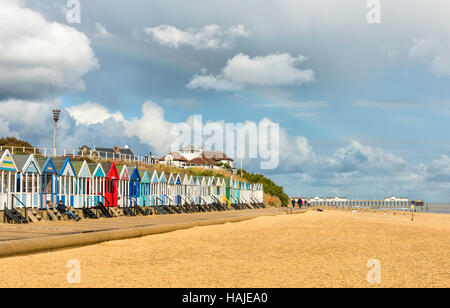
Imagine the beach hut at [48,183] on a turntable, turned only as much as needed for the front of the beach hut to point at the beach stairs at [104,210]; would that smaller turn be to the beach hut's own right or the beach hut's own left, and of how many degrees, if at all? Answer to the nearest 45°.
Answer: approximately 90° to the beach hut's own left

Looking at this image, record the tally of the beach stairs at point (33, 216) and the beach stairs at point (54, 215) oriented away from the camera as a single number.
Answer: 0

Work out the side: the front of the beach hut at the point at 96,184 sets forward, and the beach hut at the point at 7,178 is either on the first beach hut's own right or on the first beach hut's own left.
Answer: on the first beach hut's own right

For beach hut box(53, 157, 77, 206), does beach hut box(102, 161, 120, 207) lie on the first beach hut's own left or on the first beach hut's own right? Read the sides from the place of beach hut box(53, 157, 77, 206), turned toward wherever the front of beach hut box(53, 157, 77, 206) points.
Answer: on the first beach hut's own left

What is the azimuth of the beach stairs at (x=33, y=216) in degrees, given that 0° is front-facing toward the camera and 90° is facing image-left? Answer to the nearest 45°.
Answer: approximately 315°

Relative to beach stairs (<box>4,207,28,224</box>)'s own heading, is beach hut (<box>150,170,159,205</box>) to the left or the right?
on its left

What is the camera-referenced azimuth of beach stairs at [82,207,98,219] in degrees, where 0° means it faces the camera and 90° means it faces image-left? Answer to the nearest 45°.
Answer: approximately 315°

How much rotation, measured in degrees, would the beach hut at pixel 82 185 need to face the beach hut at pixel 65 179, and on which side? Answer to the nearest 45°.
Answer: approximately 90° to its right
